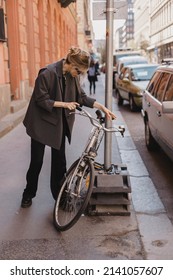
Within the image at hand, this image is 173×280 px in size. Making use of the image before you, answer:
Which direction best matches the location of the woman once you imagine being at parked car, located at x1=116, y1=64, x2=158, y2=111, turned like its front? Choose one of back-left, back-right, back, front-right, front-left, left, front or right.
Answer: front-right

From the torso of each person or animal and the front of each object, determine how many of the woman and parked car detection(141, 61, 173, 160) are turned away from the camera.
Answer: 0

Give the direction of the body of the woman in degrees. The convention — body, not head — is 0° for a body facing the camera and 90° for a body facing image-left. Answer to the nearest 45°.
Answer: approximately 315°

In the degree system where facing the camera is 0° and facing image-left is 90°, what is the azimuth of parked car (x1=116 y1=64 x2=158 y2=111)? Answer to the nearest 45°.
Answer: approximately 315°

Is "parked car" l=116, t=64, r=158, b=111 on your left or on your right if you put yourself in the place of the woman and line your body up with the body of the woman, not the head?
on your left

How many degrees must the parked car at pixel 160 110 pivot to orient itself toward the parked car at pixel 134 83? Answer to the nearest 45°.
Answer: approximately 135° to its left

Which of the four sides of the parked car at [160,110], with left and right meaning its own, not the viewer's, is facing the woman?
right

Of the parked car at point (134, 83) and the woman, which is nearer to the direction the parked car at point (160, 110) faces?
the woman

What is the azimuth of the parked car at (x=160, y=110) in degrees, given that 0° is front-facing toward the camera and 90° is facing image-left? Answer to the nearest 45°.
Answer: approximately 315°
